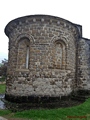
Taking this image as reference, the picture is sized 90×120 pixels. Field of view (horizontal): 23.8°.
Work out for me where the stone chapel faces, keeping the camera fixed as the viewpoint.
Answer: facing away from the viewer and to the right of the viewer
